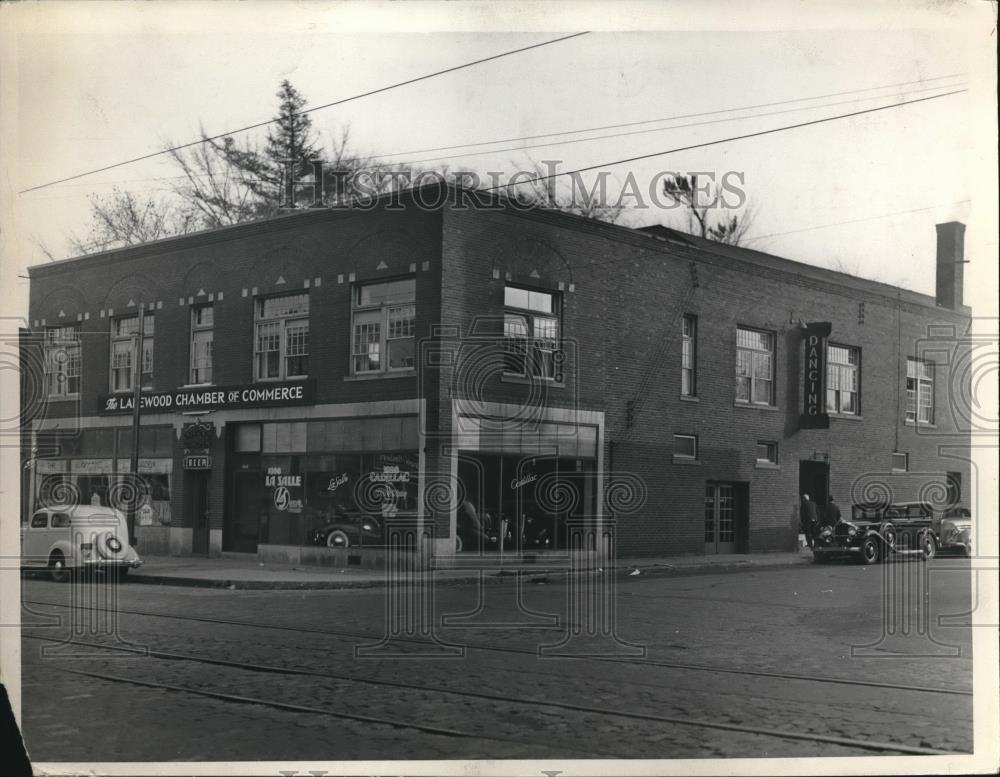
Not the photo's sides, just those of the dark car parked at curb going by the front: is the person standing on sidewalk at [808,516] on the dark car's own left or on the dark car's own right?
on the dark car's own right

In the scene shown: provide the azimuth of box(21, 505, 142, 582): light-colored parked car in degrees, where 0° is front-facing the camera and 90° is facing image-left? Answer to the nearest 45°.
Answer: approximately 135°

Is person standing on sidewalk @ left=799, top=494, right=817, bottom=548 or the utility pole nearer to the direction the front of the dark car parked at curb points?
the utility pole

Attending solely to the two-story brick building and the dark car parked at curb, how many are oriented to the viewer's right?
0

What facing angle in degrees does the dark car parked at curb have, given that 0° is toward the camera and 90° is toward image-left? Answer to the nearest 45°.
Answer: approximately 45°

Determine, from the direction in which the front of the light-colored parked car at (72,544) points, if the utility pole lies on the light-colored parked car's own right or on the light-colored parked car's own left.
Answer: on the light-colored parked car's own right

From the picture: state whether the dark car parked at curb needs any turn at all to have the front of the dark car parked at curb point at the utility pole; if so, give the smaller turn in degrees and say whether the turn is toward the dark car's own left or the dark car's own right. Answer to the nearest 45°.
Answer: approximately 45° to the dark car's own right
